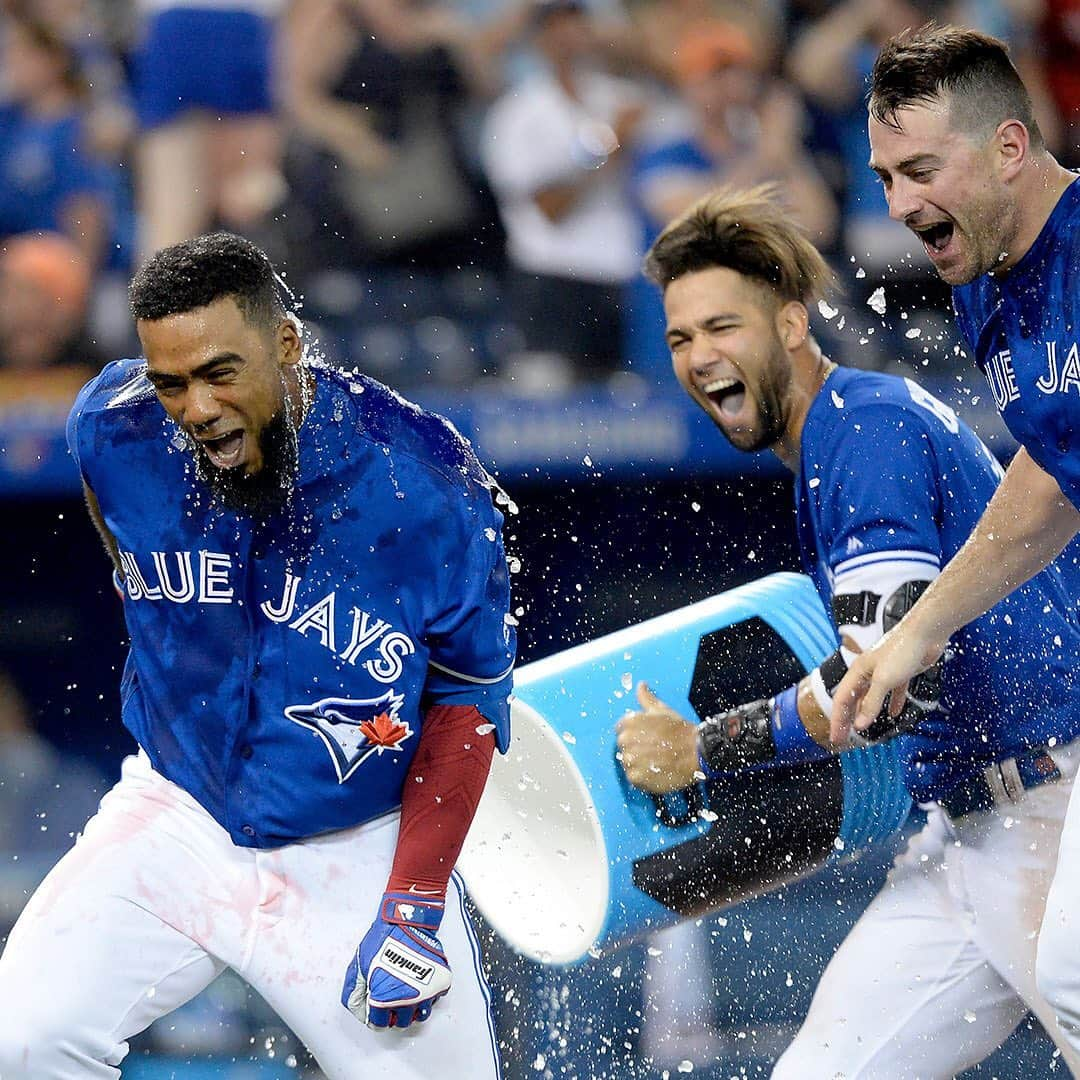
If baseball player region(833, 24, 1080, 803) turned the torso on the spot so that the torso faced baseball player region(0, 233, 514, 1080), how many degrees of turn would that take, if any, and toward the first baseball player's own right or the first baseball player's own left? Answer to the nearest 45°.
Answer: approximately 45° to the first baseball player's own right

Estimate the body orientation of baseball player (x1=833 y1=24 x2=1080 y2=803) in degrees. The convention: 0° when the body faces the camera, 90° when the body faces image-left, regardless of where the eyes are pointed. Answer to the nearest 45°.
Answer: approximately 45°

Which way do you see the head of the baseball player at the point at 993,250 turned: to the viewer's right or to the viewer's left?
to the viewer's left

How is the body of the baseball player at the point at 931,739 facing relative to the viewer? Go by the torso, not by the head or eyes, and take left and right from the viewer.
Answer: facing to the left of the viewer

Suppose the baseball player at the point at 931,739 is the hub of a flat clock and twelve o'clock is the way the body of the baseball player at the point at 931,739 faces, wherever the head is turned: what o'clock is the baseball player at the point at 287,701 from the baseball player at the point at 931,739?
the baseball player at the point at 287,701 is roughly at 11 o'clock from the baseball player at the point at 931,739.

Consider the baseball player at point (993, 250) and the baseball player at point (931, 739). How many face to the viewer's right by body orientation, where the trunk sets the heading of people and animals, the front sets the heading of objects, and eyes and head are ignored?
0
